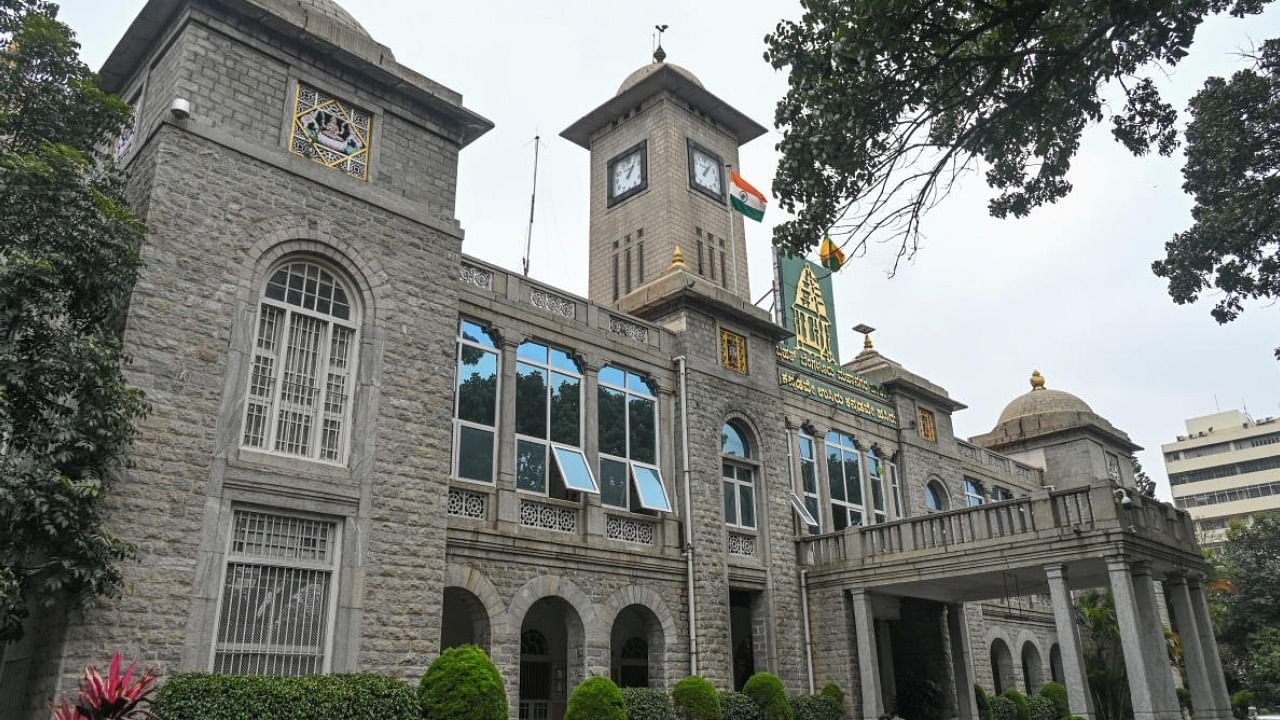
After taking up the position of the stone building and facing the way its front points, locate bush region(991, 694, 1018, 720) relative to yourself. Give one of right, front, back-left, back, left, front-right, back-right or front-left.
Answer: left

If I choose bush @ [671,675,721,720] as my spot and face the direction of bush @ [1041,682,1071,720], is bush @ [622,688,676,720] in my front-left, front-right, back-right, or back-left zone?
back-left

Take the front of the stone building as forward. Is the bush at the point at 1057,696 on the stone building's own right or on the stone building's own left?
on the stone building's own left
